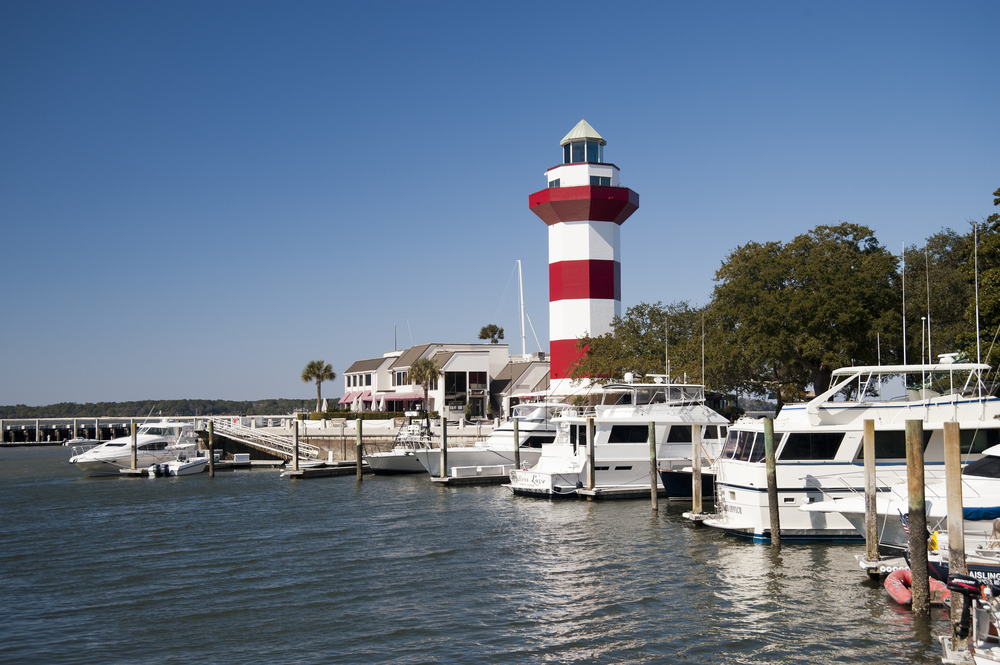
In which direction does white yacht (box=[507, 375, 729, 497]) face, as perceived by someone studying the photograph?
facing away from the viewer and to the right of the viewer

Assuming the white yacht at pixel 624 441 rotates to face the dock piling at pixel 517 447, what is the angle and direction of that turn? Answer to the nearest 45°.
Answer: approximately 90° to its left

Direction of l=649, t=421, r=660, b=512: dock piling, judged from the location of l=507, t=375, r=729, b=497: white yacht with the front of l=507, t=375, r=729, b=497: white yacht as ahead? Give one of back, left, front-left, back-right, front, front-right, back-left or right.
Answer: back-right

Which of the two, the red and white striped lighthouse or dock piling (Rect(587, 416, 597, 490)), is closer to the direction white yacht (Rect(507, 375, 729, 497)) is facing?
the red and white striped lighthouse
